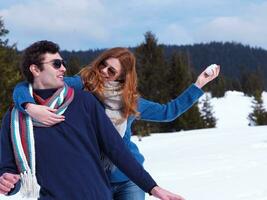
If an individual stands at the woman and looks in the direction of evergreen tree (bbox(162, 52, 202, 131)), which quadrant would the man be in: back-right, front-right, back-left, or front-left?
back-left

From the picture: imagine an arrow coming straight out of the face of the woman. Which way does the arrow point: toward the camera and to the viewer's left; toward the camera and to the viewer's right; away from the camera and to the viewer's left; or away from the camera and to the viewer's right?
toward the camera and to the viewer's left

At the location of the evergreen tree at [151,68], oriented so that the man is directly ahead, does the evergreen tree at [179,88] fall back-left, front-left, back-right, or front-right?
back-left

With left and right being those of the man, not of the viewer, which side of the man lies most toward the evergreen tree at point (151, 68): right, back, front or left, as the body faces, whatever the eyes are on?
back

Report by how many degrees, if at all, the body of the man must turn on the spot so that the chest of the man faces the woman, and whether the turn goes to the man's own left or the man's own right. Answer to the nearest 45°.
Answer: approximately 135° to the man's own left

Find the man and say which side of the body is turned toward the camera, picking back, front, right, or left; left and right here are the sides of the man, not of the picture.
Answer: front

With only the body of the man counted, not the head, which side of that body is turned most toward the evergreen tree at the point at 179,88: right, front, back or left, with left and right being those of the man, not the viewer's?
back
